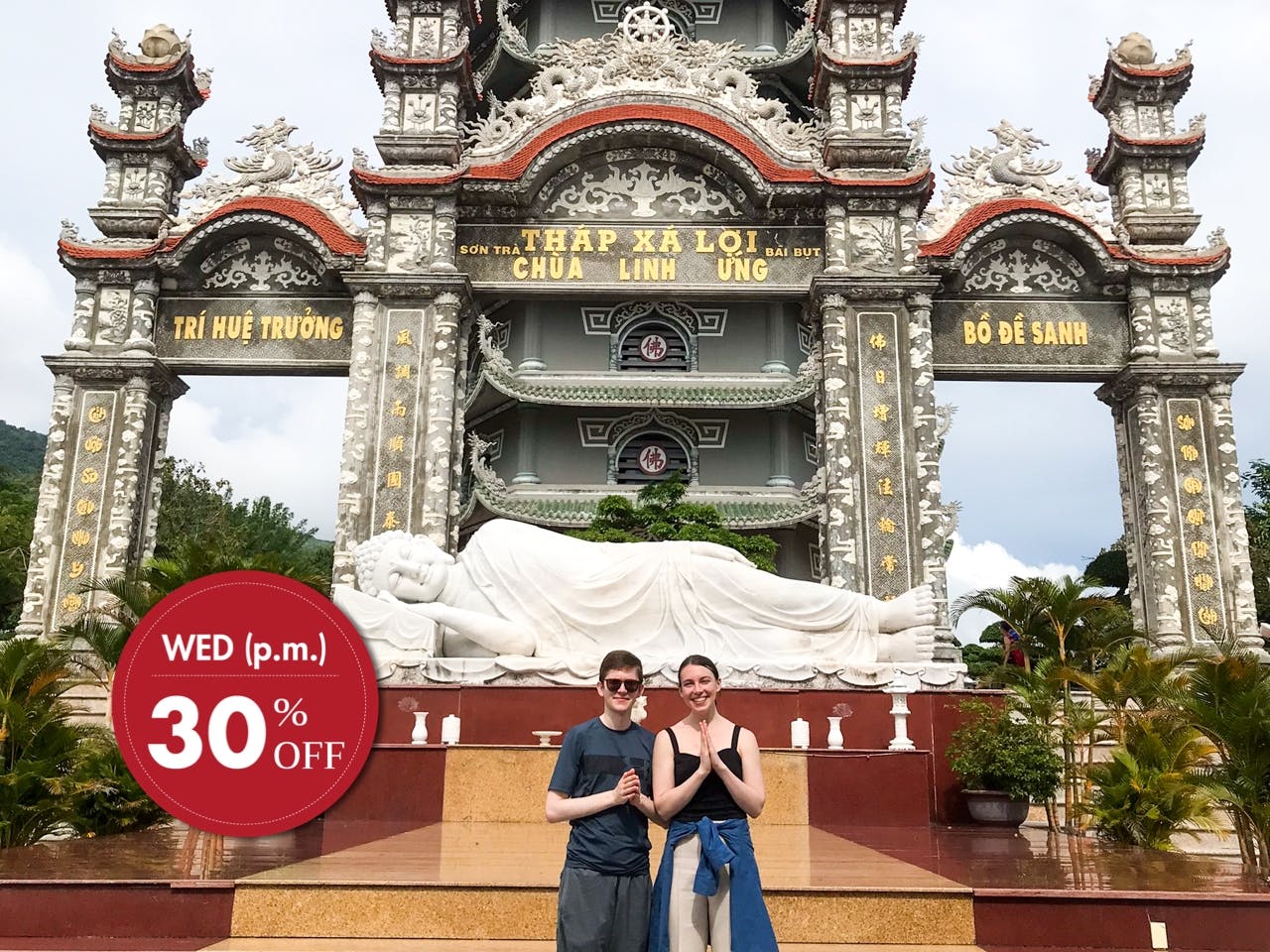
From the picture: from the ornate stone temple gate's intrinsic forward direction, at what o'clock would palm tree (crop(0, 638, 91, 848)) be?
The palm tree is roughly at 1 o'clock from the ornate stone temple gate.

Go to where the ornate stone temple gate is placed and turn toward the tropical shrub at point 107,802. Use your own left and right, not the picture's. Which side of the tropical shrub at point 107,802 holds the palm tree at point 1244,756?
left

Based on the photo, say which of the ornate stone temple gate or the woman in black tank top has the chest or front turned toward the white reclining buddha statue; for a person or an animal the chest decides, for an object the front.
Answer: the ornate stone temple gate

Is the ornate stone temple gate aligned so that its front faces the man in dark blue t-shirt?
yes

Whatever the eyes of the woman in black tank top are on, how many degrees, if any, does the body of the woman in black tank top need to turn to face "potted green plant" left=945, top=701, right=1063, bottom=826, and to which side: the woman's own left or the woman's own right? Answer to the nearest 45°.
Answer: approximately 180°

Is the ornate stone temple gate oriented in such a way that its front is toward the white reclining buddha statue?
yes

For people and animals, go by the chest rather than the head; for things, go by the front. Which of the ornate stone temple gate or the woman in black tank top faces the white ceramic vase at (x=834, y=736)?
the ornate stone temple gate

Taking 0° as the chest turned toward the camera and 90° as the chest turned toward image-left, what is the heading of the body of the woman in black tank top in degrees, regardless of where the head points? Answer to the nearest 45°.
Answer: approximately 0°

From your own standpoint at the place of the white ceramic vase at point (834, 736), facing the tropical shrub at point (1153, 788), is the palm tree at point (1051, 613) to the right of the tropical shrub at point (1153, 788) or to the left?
left

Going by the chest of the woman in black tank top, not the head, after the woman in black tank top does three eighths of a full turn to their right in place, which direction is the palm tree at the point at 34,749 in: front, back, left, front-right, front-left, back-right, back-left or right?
front

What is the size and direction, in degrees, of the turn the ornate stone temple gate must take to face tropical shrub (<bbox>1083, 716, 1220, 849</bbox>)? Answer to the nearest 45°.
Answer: approximately 45° to its left
